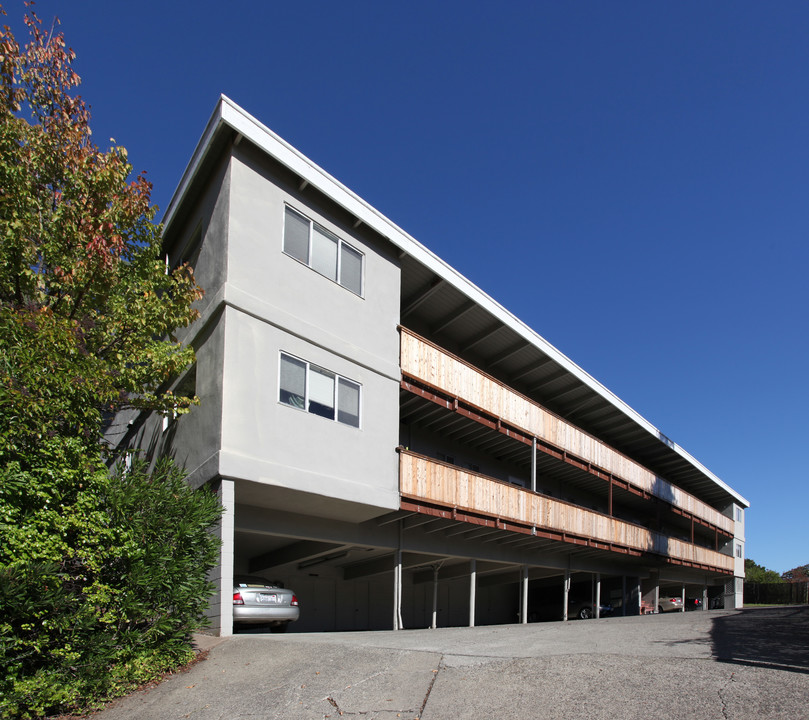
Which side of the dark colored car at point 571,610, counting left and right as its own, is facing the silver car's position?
left

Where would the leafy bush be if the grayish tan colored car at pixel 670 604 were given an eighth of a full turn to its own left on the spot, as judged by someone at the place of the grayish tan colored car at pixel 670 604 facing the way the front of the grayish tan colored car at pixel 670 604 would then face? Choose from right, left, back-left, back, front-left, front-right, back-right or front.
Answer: left

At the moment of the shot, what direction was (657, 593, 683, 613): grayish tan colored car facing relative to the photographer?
facing away from the viewer and to the left of the viewer

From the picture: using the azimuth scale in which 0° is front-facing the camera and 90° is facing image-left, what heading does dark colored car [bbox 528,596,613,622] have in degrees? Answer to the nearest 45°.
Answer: approximately 90°

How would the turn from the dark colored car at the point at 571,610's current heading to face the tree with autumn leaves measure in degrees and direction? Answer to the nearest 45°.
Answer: approximately 90° to its left

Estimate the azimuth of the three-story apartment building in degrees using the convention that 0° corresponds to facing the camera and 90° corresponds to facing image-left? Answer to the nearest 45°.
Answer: approximately 315°

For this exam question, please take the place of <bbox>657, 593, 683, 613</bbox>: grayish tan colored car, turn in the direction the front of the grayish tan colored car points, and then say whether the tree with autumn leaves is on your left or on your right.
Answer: on your left

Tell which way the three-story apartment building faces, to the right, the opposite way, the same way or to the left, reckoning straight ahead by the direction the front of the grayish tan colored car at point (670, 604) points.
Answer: the opposite way

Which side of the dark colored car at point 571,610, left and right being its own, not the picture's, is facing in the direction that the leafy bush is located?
left
